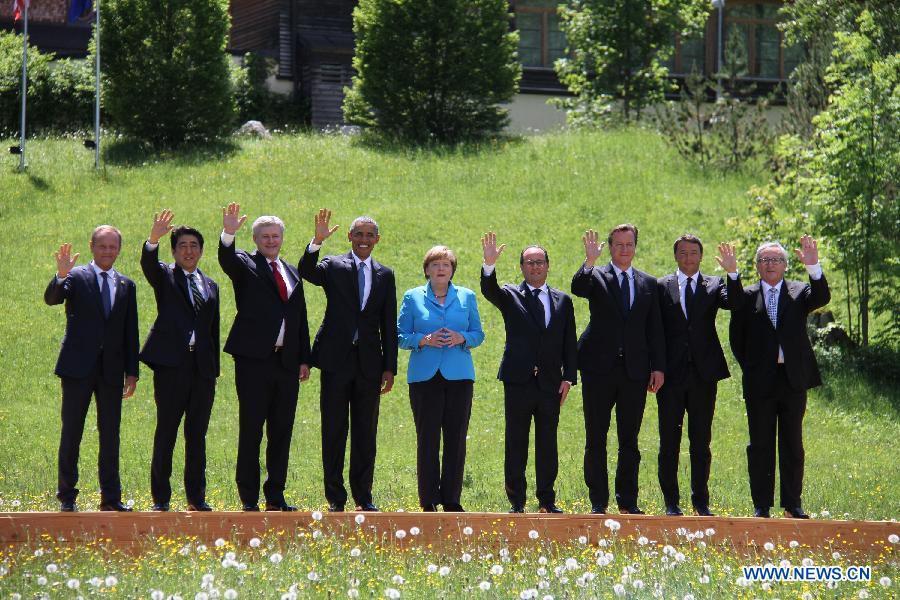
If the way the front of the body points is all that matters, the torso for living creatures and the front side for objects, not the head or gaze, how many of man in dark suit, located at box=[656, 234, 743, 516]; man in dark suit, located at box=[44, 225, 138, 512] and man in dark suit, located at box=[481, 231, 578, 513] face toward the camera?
3

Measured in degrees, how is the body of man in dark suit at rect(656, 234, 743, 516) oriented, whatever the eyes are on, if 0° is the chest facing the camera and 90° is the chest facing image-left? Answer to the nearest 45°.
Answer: approximately 0°

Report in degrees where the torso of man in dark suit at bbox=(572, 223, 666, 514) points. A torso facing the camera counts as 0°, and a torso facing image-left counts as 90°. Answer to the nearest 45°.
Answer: approximately 0°

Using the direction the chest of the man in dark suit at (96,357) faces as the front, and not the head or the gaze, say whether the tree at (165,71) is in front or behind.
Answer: behind

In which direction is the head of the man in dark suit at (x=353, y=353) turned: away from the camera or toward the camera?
toward the camera

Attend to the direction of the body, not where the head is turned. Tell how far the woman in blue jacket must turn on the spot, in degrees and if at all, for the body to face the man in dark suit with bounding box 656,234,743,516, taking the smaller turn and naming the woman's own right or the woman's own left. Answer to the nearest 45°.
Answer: approximately 90° to the woman's own left

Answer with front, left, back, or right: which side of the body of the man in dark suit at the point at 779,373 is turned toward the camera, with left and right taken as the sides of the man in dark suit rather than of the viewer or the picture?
front

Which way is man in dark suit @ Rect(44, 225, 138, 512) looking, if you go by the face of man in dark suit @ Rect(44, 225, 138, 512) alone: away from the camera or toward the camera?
toward the camera

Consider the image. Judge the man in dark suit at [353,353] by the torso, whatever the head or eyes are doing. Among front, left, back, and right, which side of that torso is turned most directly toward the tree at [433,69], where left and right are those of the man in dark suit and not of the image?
back

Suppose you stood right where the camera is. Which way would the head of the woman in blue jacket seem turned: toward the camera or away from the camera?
toward the camera

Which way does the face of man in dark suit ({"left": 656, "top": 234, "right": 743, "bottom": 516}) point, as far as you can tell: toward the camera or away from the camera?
toward the camera

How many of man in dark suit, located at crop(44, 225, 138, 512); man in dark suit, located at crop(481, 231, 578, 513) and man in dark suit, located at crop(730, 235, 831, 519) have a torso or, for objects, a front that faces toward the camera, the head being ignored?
3

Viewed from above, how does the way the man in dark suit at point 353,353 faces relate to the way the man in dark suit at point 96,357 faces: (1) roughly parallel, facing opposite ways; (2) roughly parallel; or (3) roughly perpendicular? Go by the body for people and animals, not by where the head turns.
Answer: roughly parallel

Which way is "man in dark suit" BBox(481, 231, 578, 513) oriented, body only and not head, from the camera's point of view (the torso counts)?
toward the camera

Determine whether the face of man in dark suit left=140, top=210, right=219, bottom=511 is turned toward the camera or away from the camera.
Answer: toward the camera

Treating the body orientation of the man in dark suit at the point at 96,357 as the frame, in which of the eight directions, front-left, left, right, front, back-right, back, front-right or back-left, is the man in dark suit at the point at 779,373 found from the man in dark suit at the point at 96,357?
left

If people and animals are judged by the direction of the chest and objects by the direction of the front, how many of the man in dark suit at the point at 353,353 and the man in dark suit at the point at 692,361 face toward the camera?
2
